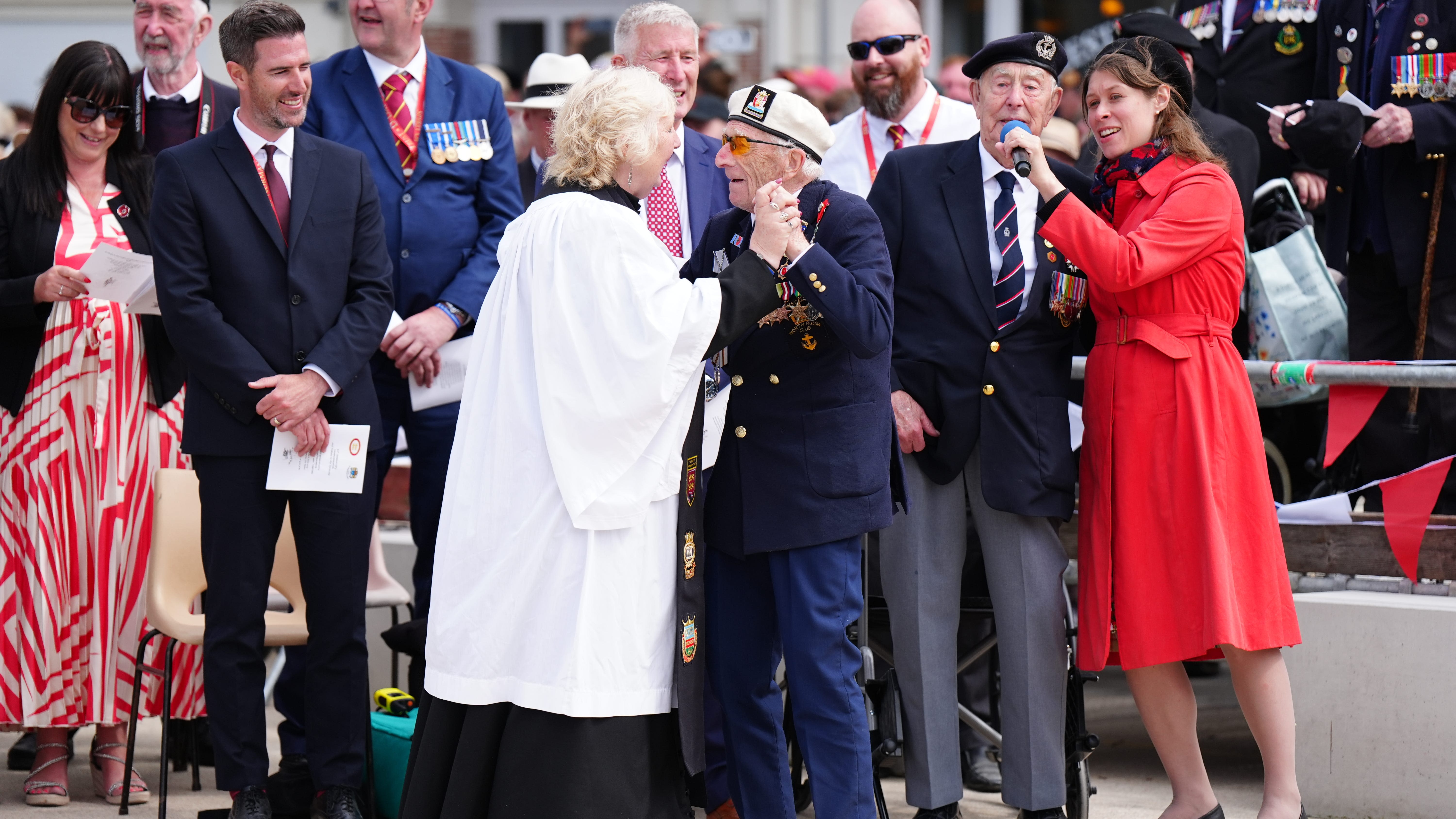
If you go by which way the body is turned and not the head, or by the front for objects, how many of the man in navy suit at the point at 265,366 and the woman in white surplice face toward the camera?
1

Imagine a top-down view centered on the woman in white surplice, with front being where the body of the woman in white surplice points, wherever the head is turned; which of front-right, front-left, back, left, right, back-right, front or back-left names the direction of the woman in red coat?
front-right

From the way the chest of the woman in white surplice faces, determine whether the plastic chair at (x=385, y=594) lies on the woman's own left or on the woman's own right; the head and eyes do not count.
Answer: on the woman's own left

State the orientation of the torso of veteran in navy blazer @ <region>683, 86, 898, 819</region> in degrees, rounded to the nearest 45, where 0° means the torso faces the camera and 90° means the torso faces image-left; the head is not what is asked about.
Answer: approximately 45°

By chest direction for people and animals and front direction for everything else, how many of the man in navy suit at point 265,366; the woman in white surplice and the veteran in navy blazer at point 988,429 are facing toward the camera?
2

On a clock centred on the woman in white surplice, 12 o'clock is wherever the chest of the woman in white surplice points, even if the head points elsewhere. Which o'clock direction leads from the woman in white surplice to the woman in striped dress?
The woman in striped dress is roughly at 7 o'clock from the woman in white surplice.

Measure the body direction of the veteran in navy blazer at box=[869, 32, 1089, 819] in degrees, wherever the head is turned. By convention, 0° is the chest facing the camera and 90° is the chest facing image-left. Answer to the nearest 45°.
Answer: approximately 0°

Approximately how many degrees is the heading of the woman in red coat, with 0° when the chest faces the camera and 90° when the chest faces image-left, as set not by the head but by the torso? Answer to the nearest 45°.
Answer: approximately 45°

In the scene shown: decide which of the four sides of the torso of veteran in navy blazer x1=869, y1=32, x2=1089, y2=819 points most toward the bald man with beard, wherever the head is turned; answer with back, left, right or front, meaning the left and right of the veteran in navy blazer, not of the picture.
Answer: back

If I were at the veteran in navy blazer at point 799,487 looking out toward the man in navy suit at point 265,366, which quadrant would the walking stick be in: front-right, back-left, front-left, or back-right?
back-right

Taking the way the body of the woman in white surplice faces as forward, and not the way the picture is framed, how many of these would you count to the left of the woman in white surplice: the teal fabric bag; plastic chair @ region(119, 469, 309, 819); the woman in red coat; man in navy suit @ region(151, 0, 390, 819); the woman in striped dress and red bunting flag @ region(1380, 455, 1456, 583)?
4

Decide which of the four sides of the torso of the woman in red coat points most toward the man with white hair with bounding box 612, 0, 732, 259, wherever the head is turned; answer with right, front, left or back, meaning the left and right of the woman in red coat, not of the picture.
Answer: right

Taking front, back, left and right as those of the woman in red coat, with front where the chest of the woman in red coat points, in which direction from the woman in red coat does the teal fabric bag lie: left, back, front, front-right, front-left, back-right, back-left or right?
front-right

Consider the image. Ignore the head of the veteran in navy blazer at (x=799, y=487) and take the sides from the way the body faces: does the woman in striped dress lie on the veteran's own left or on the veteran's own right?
on the veteran's own right
